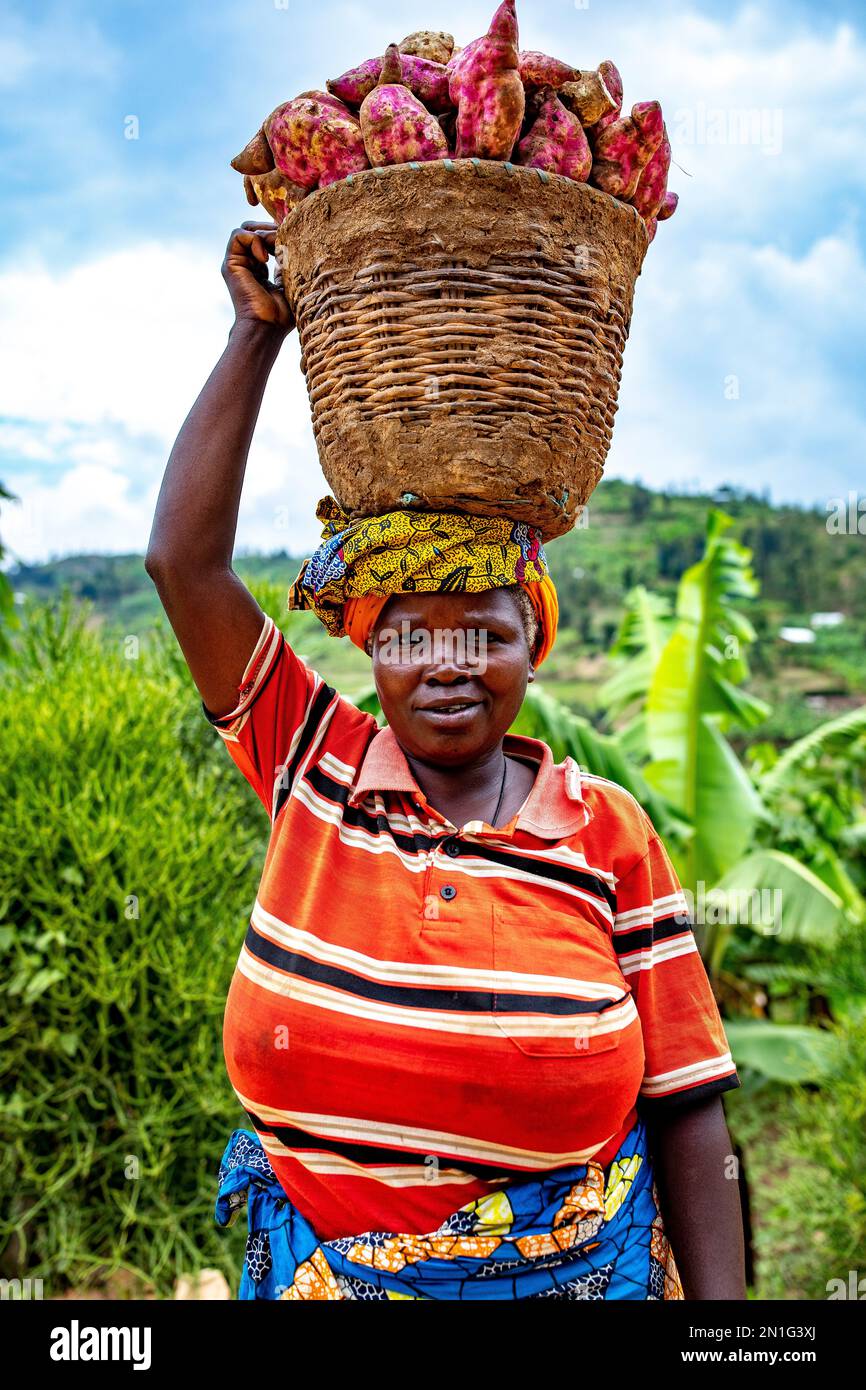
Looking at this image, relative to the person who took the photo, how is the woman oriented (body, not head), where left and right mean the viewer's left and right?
facing the viewer

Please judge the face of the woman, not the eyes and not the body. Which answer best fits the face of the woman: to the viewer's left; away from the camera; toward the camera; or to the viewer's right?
toward the camera
